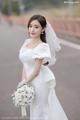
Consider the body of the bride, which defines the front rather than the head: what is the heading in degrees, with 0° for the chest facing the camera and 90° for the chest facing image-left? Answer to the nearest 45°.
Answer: approximately 45°
